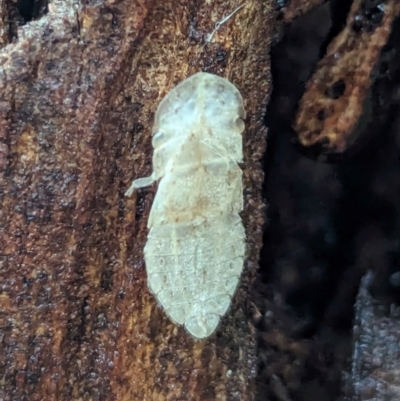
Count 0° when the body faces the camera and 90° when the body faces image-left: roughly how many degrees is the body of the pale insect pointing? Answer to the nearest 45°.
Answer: approximately 180°
